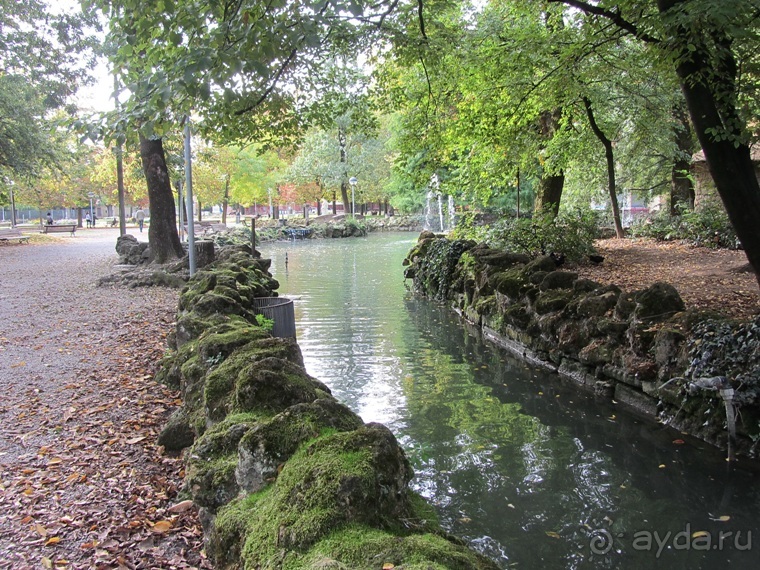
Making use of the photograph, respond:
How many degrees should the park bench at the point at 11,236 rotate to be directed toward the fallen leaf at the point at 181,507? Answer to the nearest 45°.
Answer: approximately 45° to its right

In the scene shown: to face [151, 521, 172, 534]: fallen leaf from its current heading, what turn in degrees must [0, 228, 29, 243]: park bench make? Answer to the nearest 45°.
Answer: approximately 45° to its right

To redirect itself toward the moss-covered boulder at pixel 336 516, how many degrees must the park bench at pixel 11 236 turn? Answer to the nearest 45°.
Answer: approximately 45° to its right

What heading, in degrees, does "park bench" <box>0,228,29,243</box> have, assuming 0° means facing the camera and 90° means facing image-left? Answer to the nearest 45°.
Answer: approximately 315°

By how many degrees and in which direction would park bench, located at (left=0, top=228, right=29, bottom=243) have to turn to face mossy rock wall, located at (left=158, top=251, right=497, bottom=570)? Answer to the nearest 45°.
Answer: approximately 45° to its right

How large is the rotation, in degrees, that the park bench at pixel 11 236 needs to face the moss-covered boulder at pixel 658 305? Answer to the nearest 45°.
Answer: approximately 45° to its right

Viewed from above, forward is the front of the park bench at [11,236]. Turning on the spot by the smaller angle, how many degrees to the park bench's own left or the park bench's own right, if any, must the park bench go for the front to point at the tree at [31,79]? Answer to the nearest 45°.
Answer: approximately 45° to the park bench's own right

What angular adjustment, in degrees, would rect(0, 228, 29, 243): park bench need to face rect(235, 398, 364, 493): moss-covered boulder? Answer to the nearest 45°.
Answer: approximately 45° to its right
